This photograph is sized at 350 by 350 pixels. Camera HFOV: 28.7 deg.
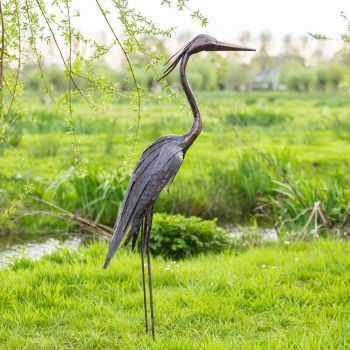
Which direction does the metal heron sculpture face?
to the viewer's right
